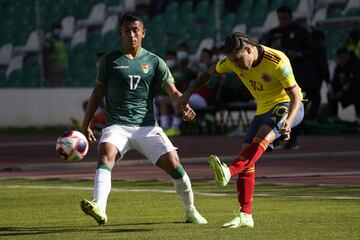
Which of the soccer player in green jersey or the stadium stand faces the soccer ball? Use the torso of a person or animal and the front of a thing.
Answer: the stadium stand

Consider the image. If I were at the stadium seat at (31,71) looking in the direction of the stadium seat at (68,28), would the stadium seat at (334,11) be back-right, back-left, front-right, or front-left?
front-right

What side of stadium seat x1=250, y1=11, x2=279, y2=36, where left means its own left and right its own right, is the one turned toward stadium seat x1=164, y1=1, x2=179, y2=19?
right

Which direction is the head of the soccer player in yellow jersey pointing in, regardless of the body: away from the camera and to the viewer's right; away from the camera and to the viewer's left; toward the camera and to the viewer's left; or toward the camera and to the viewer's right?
toward the camera and to the viewer's left

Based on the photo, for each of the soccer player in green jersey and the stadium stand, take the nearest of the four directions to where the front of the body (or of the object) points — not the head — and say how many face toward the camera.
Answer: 2

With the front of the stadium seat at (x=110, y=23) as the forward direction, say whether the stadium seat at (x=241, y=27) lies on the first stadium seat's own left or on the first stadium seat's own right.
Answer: on the first stadium seat's own left

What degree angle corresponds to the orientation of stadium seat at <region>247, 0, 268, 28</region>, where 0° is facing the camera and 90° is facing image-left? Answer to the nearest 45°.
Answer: approximately 45°

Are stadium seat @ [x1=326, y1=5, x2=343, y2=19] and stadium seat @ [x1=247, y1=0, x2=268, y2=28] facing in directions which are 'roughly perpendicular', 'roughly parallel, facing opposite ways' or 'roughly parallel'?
roughly parallel

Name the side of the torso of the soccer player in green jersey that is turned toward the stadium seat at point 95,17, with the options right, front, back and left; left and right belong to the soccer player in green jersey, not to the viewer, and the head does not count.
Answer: back

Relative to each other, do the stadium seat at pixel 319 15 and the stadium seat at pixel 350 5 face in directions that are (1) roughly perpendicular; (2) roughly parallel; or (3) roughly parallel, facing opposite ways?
roughly parallel

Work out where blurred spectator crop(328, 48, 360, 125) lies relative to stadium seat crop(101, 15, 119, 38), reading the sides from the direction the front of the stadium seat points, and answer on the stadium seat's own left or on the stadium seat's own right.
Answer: on the stadium seat's own left

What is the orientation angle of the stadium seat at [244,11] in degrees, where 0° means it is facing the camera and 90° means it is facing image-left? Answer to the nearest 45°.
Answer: approximately 45°

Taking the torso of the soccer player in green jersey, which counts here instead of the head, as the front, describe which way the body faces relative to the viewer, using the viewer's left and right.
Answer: facing the viewer

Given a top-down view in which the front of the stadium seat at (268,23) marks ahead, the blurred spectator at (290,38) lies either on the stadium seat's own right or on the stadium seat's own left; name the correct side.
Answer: on the stadium seat's own left
